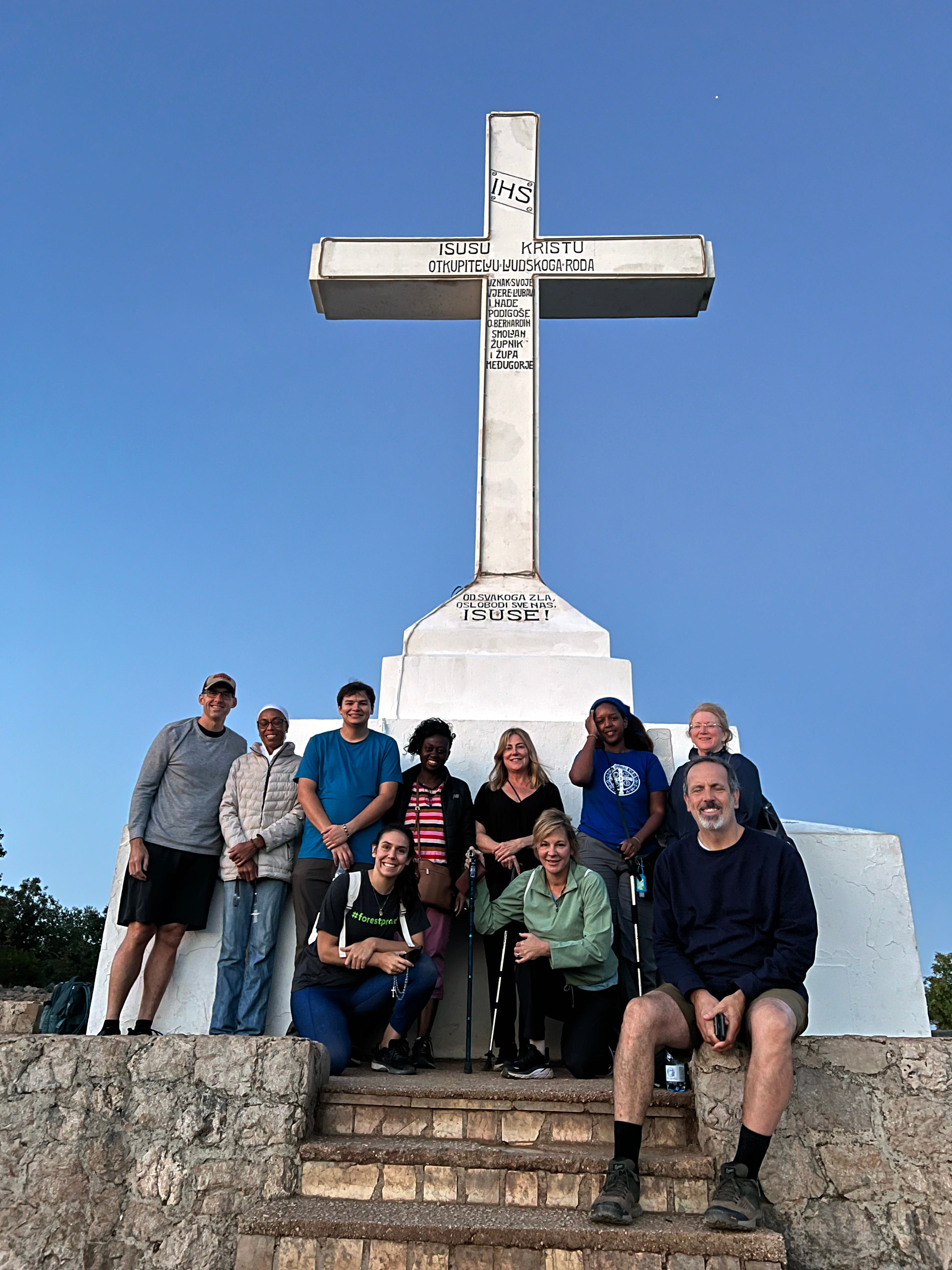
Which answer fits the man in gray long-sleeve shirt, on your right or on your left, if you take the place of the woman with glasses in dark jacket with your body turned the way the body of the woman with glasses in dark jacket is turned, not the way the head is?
on your right

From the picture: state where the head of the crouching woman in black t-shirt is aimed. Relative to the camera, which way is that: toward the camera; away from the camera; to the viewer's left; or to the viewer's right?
toward the camera

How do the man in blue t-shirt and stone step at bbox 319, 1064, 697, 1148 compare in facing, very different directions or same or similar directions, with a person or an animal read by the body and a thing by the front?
same or similar directions

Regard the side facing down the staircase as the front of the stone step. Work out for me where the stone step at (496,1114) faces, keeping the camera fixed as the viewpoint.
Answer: facing the viewer

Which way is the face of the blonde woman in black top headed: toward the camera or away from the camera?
toward the camera

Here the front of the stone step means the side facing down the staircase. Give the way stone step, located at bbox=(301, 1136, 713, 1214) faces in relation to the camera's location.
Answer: facing the viewer

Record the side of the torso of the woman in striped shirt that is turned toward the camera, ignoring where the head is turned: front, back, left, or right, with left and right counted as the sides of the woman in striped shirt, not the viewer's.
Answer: front

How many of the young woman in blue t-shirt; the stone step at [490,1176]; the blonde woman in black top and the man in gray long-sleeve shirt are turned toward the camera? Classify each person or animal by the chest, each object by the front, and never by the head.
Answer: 4

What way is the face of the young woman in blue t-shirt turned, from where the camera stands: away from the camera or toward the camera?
toward the camera

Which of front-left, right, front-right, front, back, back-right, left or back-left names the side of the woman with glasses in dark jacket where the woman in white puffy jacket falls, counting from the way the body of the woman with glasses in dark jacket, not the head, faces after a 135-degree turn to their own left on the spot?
back-left

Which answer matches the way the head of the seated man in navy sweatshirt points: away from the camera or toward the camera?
toward the camera

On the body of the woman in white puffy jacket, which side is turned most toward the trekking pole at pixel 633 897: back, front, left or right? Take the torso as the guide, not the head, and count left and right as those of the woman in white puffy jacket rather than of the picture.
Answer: left

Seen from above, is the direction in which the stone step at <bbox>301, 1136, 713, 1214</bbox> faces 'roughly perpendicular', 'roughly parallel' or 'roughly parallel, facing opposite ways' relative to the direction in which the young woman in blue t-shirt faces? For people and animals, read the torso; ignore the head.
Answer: roughly parallel
